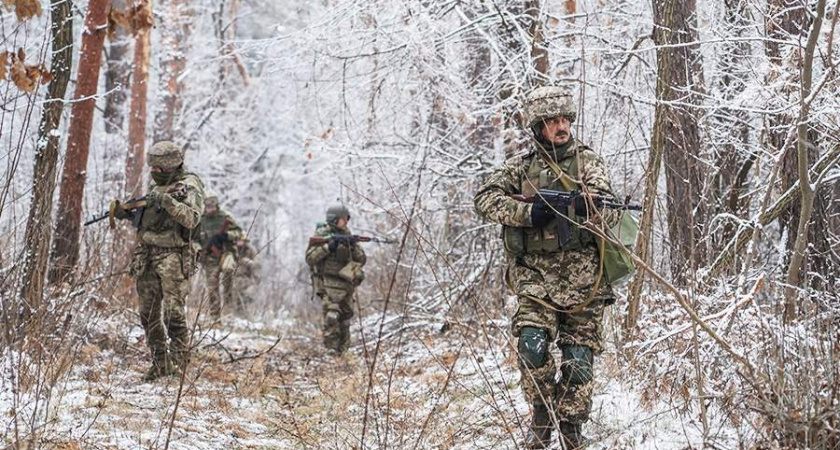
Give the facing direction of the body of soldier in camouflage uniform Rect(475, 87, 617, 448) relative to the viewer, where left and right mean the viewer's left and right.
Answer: facing the viewer

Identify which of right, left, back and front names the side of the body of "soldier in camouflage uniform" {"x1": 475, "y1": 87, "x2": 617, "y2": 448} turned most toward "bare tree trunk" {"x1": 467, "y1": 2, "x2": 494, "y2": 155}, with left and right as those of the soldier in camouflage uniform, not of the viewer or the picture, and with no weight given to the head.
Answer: back

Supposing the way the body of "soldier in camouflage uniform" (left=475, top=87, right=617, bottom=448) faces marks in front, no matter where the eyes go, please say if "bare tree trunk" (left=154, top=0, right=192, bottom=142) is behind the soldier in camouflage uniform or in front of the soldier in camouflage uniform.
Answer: behind

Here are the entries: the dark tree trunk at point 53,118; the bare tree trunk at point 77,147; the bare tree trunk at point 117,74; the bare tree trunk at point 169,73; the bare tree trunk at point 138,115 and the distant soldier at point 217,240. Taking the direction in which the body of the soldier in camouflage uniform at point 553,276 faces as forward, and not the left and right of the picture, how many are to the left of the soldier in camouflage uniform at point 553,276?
0

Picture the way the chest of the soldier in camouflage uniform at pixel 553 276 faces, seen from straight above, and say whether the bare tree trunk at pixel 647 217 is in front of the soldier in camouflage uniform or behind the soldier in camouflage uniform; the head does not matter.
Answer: behind

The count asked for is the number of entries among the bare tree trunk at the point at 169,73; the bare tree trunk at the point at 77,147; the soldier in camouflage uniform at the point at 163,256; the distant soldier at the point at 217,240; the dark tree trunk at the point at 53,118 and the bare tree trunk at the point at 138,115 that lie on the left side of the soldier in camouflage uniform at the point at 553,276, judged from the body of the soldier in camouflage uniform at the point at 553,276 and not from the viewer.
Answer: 0

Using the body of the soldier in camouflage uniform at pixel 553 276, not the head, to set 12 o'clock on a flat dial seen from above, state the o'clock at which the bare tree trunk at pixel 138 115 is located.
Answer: The bare tree trunk is roughly at 5 o'clock from the soldier in camouflage uniform.

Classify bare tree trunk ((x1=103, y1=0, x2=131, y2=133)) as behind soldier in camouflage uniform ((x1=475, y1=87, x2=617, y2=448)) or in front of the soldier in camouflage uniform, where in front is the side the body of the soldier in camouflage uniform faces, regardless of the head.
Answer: behind

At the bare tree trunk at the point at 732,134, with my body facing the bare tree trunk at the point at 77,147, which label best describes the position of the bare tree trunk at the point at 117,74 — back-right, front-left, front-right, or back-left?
front-right

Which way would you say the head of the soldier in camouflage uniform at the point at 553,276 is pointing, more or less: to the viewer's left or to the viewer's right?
to the viewer's right

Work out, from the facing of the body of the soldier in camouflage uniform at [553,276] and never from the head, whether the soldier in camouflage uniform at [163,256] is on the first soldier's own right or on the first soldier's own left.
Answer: on the first soldier's own right

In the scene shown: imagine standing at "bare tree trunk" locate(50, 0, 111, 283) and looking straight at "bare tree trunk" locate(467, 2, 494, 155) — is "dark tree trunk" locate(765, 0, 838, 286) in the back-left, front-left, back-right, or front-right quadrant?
front-right

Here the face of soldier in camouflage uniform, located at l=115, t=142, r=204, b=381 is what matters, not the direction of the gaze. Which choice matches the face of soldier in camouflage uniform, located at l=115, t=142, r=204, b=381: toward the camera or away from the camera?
toward the camera

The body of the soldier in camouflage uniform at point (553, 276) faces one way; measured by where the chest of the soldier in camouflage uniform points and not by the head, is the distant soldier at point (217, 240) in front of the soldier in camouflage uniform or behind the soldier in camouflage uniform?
behind

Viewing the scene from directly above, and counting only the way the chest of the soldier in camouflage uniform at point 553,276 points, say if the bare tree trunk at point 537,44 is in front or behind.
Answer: behind

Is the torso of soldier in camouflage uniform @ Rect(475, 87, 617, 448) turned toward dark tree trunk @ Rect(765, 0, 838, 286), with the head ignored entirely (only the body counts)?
no

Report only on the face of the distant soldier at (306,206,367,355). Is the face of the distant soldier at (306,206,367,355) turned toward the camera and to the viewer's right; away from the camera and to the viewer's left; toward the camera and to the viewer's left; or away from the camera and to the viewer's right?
toward the camera and to the viewer's right

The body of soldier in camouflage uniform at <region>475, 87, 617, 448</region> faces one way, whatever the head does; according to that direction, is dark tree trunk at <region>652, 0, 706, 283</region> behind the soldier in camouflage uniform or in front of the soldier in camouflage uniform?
behind

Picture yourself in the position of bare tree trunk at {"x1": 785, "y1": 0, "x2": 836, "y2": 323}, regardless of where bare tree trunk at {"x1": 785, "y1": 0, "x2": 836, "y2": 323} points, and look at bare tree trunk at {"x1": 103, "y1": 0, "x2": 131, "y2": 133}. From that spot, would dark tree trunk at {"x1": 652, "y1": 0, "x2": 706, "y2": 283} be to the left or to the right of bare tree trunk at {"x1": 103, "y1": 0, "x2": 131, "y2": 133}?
right
